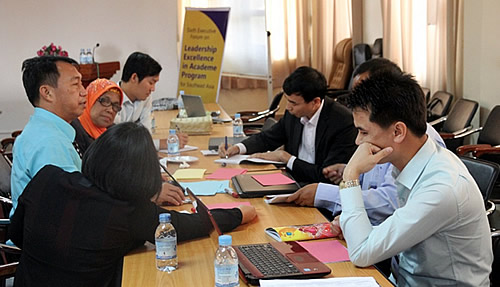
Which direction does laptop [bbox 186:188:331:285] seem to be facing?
to the viewer's right

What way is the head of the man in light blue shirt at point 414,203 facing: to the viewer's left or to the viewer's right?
to the viewer's left

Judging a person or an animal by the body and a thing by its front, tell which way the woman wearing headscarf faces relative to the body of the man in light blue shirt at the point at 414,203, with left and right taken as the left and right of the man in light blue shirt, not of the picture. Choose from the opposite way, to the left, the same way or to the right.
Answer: the opposite way

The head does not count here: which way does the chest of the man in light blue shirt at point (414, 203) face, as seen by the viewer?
to the viewer's left

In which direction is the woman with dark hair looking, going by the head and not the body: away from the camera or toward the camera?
away from the camera

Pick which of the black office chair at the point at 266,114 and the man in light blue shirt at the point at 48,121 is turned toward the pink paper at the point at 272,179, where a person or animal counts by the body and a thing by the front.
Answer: the man in light blue shirt

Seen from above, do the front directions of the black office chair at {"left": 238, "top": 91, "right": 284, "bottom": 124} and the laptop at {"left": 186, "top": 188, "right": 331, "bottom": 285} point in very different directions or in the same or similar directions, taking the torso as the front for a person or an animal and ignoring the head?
very different directions

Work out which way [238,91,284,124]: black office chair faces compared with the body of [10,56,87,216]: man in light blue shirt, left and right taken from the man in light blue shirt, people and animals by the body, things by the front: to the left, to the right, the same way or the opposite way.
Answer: the opposite way

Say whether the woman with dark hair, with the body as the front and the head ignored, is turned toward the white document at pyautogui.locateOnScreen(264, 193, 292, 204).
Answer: yes

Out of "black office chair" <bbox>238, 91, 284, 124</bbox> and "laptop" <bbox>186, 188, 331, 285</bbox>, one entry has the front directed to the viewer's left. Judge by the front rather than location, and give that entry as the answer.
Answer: the black office chair

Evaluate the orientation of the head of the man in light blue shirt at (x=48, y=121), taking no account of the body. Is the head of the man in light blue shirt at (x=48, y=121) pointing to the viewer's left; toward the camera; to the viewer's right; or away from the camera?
to the viewer's right

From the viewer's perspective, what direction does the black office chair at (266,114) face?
to the viewer's left
